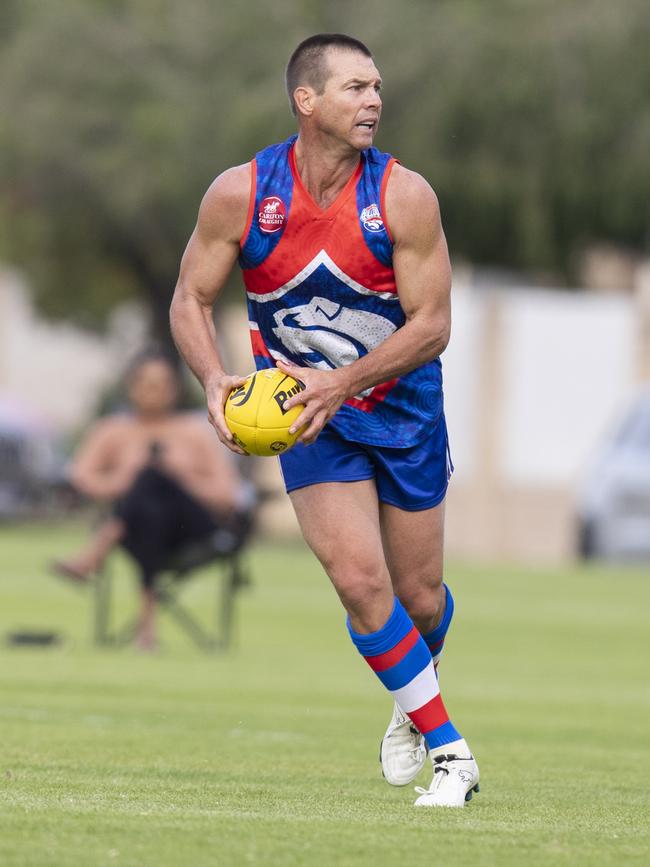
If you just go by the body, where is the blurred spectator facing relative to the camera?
toward the camera

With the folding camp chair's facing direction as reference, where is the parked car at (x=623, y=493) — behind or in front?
behind

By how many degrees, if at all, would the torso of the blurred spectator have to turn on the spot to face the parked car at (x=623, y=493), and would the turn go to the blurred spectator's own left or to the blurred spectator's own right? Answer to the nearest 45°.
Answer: approximately 135° to the blurred spectator's own left

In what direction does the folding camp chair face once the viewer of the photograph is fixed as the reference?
facing the viewer and to the left of the viewer
